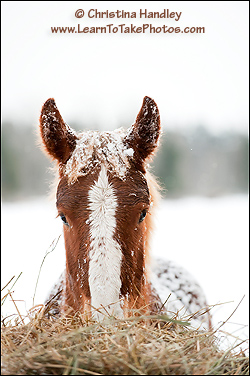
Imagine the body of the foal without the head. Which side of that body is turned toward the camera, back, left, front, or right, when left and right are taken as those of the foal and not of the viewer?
front
